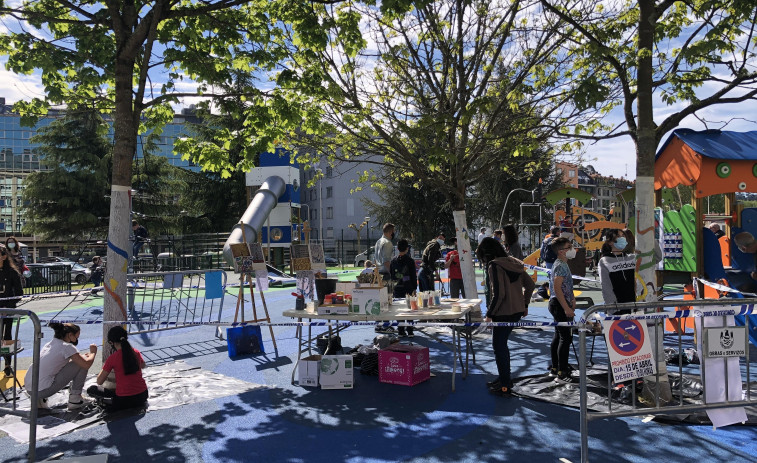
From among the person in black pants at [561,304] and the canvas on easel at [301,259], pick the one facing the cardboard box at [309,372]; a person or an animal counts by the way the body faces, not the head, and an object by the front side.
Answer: the canvas on easel

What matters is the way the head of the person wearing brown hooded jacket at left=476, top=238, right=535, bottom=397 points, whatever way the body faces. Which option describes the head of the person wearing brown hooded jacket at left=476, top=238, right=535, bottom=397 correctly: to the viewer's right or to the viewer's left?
to the viewer's left

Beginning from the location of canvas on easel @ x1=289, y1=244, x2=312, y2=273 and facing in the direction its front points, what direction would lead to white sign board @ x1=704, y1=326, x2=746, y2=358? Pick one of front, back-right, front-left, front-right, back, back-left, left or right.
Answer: front-left

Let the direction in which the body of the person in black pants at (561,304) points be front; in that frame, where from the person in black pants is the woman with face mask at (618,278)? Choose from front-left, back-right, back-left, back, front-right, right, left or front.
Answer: front-left

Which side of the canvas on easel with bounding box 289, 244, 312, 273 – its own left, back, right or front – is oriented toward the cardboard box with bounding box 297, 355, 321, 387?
front

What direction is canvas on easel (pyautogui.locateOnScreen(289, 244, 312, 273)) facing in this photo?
toward the camera

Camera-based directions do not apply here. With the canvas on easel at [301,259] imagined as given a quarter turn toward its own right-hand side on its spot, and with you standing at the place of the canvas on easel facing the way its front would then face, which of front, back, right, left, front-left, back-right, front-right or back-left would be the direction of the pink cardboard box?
back-left

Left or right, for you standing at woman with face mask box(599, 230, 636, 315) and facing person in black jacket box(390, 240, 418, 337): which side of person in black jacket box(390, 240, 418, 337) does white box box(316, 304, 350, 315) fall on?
left

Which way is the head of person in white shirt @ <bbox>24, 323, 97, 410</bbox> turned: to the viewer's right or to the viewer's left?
to the viewer's right

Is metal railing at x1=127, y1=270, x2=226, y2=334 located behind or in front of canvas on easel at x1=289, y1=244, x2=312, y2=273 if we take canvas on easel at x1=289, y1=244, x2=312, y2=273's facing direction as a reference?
behind
